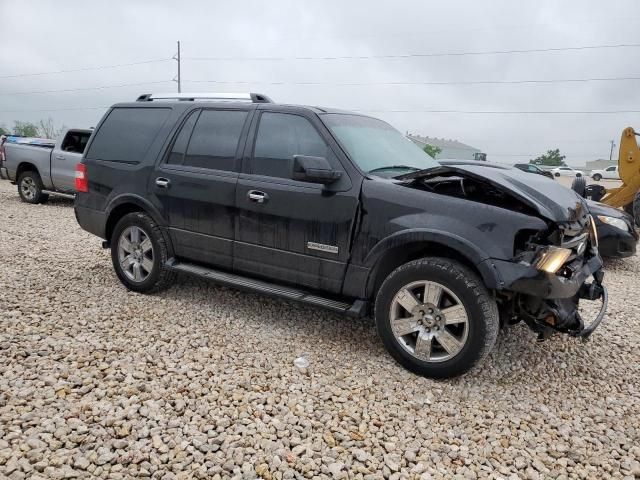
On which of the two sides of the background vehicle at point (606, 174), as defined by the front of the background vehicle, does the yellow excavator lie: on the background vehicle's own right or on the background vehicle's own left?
on the background vehicle's own left

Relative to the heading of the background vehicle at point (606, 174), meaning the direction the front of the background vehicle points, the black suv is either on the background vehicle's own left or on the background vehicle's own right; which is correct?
on the background vehicle's own left

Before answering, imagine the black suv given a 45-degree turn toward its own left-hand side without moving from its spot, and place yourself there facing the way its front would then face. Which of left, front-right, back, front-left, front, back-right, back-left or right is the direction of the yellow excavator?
front-left

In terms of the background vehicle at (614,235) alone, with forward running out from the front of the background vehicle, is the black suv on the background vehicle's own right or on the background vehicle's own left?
on the background vehicle's own right

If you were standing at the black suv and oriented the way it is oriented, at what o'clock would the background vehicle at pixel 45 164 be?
The background vehicle is roughly at 6 o'clock from the black suv.

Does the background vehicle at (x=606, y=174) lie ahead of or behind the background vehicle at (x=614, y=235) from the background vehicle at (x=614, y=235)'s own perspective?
behind

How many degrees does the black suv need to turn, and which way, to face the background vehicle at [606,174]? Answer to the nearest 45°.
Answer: approximately 90° to its left
